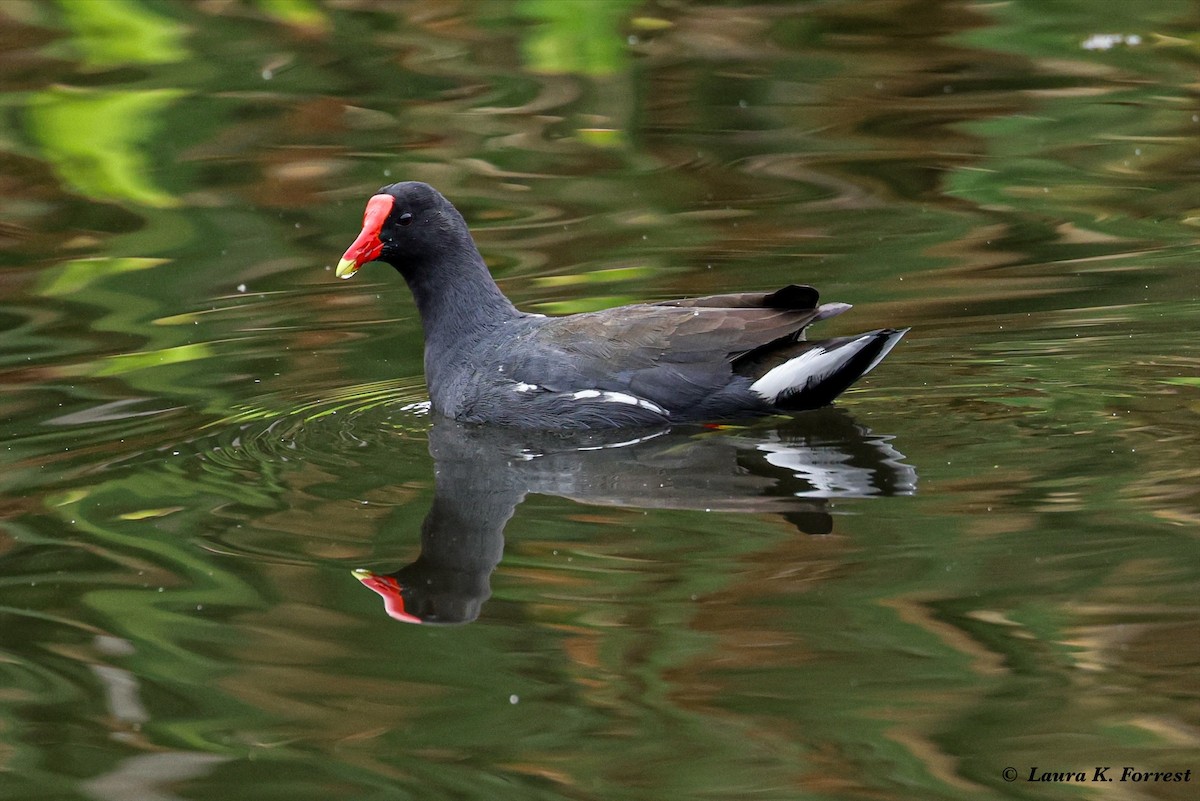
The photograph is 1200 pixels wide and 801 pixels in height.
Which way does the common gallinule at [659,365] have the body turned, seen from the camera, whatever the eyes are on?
to the viewer's left
